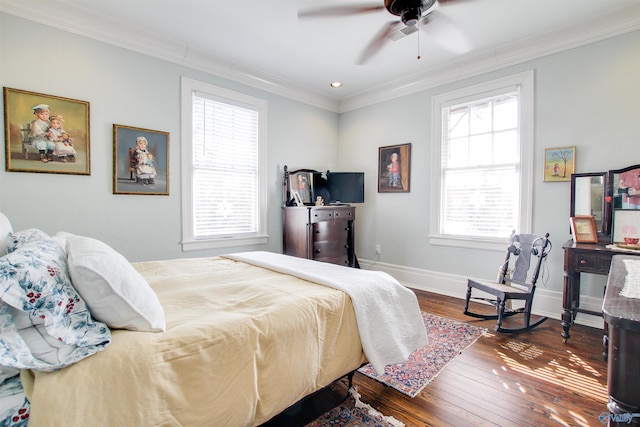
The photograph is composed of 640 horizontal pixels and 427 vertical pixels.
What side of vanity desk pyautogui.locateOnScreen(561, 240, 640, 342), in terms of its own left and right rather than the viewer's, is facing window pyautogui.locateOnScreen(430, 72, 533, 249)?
right

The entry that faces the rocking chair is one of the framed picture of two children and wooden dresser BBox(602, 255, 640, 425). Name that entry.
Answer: the framed picture of two children

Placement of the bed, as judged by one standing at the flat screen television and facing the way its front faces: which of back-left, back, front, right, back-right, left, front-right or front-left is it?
front

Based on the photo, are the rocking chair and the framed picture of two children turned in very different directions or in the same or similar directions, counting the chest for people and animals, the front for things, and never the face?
very different directions

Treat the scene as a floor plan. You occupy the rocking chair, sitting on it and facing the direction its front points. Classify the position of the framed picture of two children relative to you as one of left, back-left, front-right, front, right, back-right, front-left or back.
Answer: front

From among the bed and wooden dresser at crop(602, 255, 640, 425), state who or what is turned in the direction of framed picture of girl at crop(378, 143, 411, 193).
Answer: the bed

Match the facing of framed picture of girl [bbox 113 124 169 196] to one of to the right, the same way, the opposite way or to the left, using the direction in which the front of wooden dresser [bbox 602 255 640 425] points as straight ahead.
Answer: the opposite way

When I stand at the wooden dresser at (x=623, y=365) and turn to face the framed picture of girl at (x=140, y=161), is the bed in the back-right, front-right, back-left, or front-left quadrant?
front-left

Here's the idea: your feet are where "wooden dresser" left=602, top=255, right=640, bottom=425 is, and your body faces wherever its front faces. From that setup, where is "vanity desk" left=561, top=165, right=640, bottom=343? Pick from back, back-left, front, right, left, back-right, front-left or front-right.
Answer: back-right

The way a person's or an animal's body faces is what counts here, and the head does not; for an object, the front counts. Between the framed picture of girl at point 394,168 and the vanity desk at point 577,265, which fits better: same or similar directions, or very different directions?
same or similar directions

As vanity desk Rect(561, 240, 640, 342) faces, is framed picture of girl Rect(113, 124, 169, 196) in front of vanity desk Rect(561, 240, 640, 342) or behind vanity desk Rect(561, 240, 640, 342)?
in front

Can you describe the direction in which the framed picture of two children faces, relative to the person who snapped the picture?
facing the viewer and to the right of the viewer

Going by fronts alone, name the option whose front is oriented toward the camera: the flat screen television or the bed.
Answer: the flat screen television

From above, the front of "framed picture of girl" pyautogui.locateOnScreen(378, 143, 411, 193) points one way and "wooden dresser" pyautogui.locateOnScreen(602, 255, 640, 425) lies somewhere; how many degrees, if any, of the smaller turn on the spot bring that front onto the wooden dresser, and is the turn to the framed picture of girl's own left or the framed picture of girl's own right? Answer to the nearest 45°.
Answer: approximately 45° to the framed picture of girl's own left

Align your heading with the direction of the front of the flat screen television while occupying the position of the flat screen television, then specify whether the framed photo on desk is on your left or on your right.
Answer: on your left

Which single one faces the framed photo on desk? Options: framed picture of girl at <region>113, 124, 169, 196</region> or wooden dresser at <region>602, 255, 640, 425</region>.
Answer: the framed picture of girl

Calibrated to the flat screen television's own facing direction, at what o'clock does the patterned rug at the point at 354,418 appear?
The patterned rug is roughly at 12 o'clock from the flat screen television.

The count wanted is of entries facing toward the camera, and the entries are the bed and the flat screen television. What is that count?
1

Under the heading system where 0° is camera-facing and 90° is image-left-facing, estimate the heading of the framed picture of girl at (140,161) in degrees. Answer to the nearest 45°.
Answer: approximately 315°

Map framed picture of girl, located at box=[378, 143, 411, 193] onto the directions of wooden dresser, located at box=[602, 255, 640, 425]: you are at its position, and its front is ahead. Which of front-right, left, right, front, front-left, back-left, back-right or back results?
right
